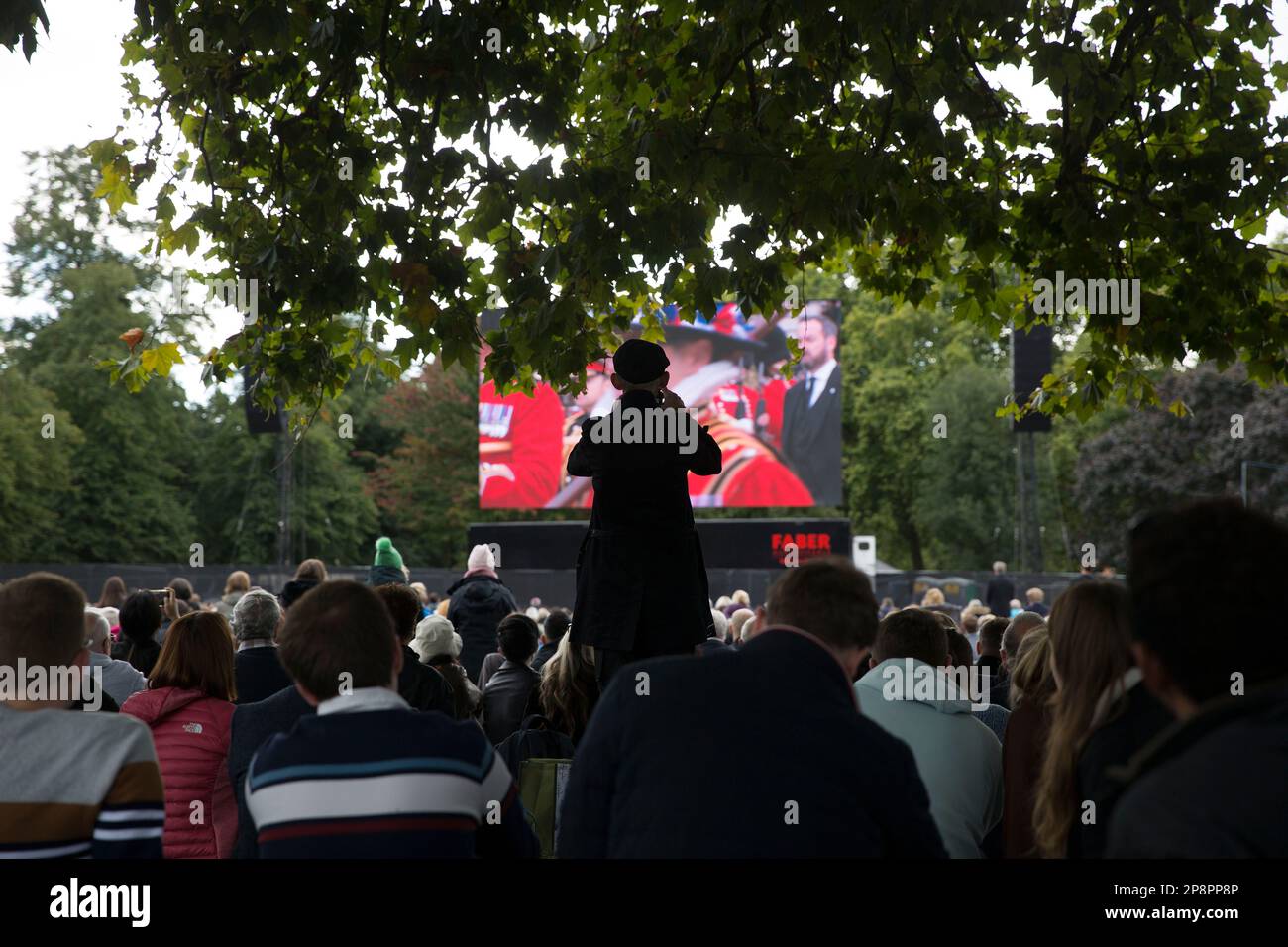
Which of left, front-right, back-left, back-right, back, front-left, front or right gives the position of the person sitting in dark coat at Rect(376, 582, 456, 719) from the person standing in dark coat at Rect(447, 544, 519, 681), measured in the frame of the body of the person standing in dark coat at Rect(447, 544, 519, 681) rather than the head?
back

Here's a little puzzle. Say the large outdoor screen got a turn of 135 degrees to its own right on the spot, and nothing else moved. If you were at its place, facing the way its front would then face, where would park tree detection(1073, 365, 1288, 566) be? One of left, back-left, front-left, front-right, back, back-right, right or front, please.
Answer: right

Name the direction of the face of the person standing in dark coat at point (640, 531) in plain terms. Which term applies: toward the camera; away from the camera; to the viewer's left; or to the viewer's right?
away from the camera

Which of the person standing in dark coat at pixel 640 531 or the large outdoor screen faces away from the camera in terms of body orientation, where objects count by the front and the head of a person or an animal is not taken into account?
the person standing in dark coat

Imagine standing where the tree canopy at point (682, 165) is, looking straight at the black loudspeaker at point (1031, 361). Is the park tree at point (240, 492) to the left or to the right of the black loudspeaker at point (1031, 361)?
left

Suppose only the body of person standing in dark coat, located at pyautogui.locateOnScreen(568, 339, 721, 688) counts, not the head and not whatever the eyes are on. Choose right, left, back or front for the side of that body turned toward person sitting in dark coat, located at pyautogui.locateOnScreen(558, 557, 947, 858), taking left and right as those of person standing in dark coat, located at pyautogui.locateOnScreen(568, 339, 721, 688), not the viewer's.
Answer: back

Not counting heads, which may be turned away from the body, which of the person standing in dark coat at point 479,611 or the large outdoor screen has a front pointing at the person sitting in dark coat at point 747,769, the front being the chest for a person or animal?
the large outdoor screen

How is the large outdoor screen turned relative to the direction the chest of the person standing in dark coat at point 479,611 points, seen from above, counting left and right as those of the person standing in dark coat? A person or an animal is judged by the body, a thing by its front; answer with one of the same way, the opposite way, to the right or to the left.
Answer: the opposite way

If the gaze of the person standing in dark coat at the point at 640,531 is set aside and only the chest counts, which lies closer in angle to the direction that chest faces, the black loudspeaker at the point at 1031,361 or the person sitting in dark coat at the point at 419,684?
the black loudspeaker

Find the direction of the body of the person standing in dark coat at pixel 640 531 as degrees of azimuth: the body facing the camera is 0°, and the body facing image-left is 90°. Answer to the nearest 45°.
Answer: approximately 180°

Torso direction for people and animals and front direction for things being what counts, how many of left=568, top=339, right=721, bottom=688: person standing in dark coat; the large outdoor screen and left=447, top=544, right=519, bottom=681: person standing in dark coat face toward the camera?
1

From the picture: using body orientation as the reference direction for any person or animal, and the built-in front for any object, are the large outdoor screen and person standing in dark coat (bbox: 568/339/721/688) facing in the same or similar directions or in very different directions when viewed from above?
very different directions

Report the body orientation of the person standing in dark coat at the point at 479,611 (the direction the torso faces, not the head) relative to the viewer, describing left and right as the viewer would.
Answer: facing away from the viewer

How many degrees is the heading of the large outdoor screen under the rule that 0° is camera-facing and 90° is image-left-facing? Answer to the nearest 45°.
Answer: approximately 0°

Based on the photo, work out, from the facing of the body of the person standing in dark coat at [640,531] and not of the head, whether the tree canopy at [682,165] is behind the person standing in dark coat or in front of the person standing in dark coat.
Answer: in front

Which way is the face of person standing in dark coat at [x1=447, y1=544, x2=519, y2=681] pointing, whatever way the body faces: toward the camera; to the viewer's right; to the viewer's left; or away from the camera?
away from the camera
